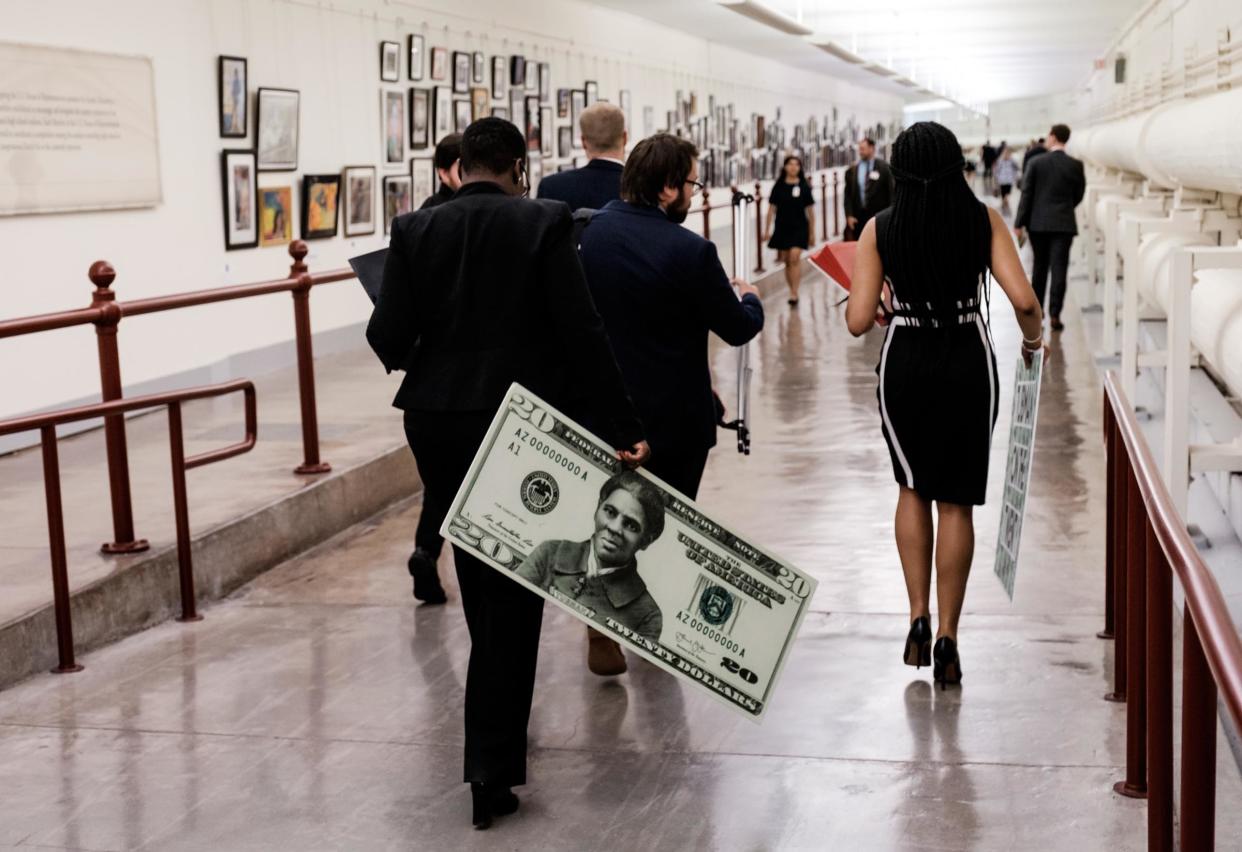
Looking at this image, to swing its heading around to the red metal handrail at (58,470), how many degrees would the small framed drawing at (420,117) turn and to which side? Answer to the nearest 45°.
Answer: approximately 45° to its right

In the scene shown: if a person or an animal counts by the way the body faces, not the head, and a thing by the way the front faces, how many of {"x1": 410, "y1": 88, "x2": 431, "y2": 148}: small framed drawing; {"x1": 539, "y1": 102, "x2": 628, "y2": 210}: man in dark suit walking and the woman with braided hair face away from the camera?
2

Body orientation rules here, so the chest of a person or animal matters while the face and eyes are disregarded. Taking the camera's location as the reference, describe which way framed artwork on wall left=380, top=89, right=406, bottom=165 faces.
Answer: facing the viewer and to the right of the viewer

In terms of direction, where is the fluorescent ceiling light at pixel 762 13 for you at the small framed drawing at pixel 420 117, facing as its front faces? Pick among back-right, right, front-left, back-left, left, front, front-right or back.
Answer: left

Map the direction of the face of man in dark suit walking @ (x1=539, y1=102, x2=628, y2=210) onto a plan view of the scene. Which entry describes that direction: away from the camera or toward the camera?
away from the camera

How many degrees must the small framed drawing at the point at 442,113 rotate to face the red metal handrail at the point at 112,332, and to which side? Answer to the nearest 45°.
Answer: approximately 45° to its right

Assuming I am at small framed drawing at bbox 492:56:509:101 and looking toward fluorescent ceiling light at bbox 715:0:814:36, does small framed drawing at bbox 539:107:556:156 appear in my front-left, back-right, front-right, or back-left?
front-left

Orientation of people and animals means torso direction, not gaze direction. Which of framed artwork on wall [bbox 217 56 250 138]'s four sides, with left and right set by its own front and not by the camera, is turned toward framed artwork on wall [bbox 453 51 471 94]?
left

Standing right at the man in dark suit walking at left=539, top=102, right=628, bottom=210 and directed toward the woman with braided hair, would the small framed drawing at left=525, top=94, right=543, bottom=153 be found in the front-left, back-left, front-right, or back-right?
back-left

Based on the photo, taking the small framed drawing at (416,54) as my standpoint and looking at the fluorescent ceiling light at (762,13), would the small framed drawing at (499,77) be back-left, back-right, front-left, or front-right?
front-left

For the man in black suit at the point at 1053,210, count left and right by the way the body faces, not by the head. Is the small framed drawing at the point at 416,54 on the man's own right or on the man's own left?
on the man's own left

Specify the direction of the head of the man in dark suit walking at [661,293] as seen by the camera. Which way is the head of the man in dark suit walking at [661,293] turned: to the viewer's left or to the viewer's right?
to the viewer's right

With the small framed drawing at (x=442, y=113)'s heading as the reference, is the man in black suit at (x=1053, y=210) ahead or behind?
ahead

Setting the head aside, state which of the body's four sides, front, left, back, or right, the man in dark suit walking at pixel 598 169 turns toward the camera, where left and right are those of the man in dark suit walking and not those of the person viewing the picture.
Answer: back

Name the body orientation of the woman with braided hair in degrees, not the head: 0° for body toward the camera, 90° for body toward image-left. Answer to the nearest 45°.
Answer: approximately 180°

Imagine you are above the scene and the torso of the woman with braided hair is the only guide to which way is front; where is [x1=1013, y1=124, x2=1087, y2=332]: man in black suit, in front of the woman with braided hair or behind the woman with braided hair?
in front
